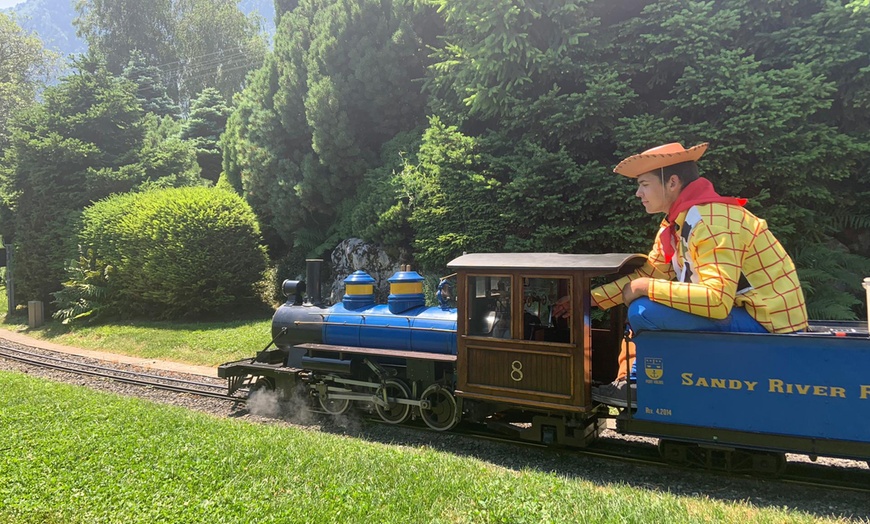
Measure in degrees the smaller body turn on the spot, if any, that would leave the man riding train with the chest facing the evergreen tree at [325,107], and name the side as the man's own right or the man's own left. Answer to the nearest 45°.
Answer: approximately 45° to the man's own right

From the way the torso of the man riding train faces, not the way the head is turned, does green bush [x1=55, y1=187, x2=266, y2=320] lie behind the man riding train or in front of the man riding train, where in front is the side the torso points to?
in front

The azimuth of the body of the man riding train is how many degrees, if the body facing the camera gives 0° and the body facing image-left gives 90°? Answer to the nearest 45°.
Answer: approximately 90°

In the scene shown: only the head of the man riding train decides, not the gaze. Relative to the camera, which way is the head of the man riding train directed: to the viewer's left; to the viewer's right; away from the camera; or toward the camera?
to the viewer's left

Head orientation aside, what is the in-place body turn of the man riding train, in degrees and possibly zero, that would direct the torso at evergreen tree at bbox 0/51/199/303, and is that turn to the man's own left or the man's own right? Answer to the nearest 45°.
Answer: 0° — they already face it

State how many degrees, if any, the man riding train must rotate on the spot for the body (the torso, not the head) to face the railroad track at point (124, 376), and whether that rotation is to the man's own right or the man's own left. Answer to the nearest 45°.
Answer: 0° — they already face it
